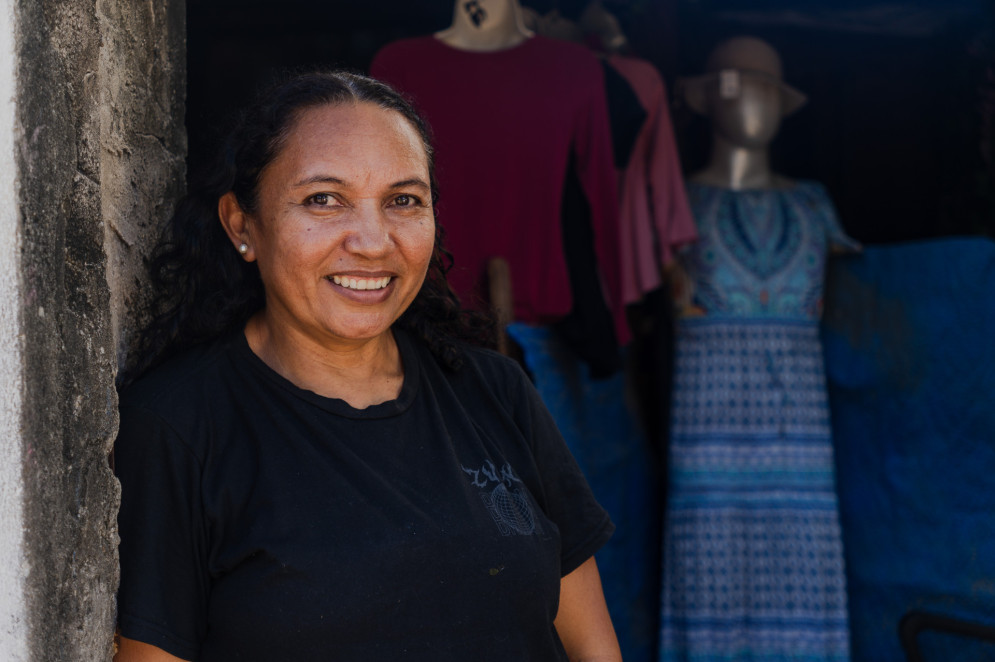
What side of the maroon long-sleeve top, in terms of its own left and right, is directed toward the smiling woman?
front

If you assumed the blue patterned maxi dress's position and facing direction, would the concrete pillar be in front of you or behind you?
in front

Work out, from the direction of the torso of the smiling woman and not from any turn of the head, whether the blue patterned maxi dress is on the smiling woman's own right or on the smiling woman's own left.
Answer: on the smiling woman's own left

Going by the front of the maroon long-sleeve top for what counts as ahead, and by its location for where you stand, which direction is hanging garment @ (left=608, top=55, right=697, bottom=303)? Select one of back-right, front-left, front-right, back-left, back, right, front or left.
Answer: back-left

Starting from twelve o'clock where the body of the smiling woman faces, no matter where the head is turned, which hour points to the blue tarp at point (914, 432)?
The blue tarp is roughly at 9 o'clock from the smiling woman.

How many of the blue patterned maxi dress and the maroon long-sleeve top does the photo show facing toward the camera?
2

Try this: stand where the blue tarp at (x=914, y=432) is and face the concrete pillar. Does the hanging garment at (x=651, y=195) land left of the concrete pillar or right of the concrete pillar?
right

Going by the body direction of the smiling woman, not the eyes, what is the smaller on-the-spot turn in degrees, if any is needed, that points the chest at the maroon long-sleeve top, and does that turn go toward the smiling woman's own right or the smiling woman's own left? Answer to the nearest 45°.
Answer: approximately 135° to the smiling woman's own left

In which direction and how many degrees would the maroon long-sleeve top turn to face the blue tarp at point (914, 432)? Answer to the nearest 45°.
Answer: approximately 90° to its left
